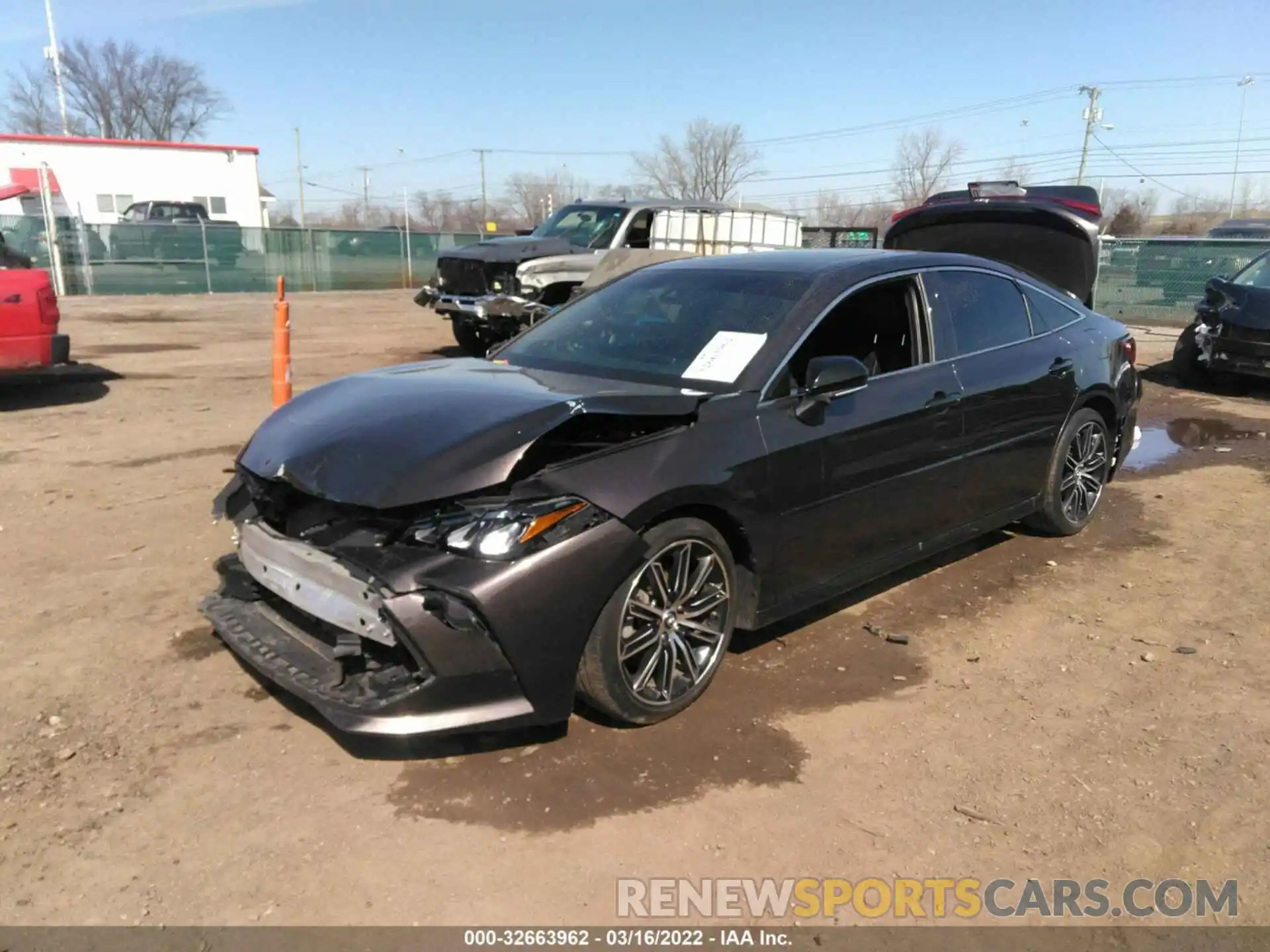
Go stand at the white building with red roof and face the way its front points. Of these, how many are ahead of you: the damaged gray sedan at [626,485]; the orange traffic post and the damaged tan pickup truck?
3

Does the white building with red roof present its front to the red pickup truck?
yes

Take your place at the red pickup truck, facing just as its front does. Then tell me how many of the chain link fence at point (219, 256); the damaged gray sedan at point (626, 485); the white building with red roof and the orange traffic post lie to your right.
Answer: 2

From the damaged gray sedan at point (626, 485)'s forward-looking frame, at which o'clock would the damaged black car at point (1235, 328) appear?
the damaged black car at point (1235, 328) is roughly at 6 o'clock from the damaged gray sedan at point (626, 485).

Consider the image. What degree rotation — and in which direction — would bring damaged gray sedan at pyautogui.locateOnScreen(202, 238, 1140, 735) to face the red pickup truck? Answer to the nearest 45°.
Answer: approximately 90° to its right

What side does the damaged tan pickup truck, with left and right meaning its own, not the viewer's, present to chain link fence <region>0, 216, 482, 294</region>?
right

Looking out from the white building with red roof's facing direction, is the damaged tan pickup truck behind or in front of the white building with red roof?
in front

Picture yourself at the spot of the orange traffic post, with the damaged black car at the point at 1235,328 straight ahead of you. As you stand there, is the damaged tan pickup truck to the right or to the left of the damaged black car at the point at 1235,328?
left
